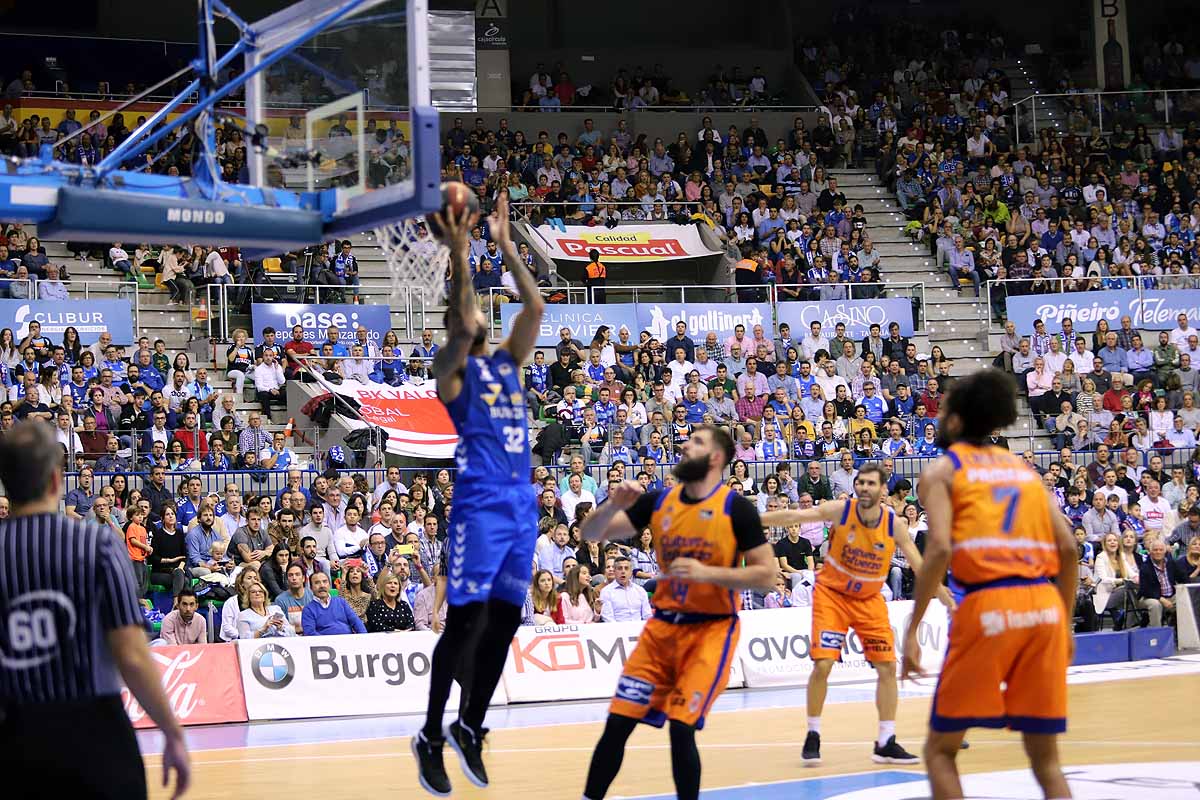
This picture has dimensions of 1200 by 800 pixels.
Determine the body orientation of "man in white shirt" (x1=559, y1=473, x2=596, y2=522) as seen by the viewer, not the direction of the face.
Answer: toward the camera

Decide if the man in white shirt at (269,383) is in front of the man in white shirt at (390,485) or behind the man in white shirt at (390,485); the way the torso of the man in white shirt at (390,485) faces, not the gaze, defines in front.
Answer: behind

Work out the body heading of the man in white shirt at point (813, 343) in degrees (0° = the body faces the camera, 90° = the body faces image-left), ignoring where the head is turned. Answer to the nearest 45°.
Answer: approximately 0°

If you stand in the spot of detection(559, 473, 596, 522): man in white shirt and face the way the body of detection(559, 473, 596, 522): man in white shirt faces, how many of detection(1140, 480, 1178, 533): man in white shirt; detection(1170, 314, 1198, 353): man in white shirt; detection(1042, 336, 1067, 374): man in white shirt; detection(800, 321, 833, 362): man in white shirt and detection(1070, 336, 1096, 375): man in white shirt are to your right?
0

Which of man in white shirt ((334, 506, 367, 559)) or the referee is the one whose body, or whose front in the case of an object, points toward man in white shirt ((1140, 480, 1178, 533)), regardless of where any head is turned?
the referee

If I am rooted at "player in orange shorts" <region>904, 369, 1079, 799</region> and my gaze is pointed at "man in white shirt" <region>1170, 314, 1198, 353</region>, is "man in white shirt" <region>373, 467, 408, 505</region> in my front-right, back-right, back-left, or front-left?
front-left

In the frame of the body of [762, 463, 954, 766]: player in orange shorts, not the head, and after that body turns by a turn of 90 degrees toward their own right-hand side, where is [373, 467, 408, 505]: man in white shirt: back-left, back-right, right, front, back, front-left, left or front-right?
front-right

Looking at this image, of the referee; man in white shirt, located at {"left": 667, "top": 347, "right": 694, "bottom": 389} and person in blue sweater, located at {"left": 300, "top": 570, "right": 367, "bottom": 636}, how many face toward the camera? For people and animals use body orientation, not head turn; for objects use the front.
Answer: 2

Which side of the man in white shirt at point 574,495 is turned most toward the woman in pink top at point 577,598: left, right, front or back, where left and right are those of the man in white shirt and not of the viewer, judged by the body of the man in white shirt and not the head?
front

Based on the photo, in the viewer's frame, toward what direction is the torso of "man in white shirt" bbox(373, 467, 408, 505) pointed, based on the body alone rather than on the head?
toward the camera

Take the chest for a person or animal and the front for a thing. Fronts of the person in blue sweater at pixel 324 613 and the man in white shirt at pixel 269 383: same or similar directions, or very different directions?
same or similar directions

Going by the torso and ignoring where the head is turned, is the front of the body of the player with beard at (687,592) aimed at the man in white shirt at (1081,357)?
no

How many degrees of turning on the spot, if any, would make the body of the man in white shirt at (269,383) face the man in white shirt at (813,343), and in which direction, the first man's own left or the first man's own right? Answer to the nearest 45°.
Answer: approximately 90° to the first man's own left

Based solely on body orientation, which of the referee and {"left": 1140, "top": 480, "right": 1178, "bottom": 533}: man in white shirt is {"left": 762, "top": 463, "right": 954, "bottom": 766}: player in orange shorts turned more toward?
the referee

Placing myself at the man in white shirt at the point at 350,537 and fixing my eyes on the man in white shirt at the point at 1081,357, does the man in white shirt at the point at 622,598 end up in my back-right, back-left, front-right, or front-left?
front-right

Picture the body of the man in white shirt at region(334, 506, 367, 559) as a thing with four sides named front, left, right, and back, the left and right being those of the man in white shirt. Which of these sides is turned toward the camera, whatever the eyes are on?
front

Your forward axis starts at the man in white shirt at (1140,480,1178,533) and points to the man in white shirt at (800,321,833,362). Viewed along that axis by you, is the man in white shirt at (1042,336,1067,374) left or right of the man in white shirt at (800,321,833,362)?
right

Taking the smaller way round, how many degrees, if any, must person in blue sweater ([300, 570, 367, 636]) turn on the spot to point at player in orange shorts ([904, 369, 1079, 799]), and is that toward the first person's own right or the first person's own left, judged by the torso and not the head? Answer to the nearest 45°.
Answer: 0° — they already face them

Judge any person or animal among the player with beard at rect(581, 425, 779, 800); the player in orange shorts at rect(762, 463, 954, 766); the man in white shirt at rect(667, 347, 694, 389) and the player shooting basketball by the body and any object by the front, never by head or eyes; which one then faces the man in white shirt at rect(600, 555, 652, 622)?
the man in white shirt at rect(667, 347, 694, 389)
